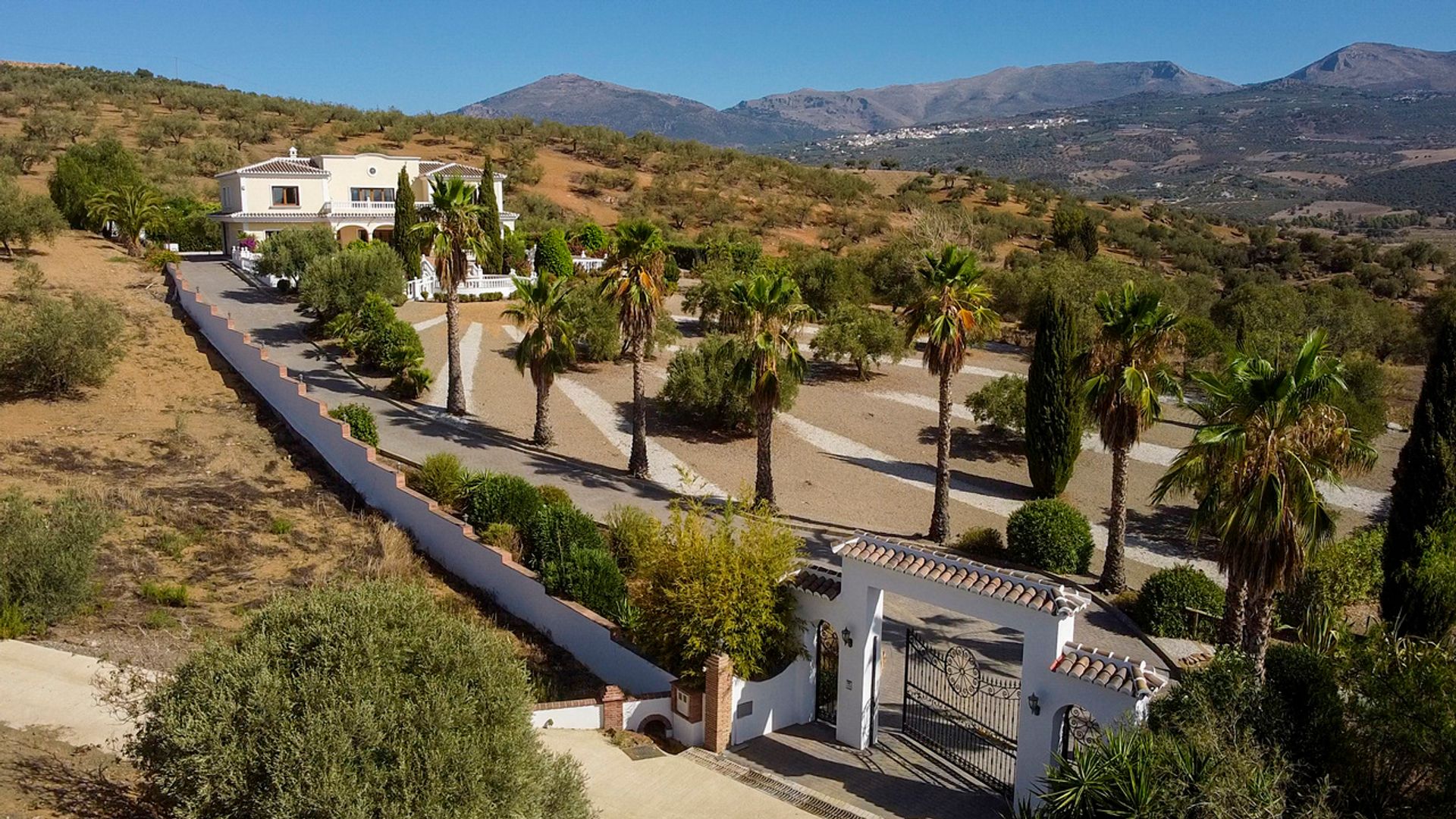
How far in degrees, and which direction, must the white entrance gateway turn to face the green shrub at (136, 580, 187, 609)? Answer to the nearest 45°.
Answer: approximately 45° to its right

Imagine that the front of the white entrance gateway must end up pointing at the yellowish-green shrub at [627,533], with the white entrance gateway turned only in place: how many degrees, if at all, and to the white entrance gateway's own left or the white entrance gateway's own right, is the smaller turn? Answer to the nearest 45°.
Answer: approximately 90° to the white entrance gateway's own right

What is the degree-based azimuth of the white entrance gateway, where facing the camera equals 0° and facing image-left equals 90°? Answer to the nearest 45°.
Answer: approximately 45°

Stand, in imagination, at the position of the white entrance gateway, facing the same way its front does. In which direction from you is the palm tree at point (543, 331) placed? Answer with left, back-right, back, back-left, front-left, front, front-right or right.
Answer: right

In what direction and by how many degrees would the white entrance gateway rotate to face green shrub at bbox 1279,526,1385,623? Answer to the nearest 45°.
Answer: approximately 180°

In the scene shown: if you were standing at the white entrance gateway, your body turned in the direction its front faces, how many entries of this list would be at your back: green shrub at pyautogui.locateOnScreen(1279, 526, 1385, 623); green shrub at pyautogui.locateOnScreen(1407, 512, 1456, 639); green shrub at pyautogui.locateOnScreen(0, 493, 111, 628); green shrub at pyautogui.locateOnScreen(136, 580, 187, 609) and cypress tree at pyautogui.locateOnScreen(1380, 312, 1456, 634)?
3

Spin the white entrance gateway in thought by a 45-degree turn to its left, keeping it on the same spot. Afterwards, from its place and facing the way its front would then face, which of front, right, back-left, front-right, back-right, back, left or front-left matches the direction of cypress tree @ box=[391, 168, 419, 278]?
back-right

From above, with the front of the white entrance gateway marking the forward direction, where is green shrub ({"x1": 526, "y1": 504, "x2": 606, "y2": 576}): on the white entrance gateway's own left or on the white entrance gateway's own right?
on the white entrance gateway's own right

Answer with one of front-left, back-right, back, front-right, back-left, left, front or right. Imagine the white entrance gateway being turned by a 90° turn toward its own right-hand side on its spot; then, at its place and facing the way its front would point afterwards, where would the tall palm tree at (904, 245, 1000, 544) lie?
front-right

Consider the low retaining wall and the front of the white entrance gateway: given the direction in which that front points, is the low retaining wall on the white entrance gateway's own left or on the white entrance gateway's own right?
on the white entrance gateway's own right

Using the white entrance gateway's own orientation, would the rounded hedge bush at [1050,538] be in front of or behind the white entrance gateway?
behind
